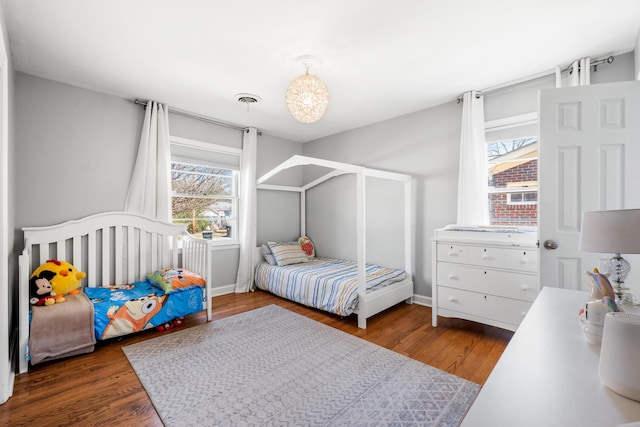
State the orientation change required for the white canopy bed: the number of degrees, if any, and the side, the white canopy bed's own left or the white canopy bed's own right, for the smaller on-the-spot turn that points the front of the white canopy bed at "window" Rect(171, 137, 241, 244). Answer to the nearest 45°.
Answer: approximately 135° to the white canopy bed's own right

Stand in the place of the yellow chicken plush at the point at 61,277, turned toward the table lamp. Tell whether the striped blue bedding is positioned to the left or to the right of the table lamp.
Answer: left

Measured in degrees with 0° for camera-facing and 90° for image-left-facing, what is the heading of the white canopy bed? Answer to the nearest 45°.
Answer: approximately 315°

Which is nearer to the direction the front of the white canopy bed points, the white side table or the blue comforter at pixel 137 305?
the white side table

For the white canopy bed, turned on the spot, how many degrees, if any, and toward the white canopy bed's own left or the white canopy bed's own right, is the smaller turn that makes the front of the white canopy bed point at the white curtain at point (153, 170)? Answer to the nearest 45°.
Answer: approximately 135° to the white canopy bed's own right

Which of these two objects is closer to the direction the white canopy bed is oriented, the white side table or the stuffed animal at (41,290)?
the white side table

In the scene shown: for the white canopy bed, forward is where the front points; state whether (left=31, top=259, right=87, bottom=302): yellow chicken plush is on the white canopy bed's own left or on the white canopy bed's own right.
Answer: on the white canopy bed's own right
